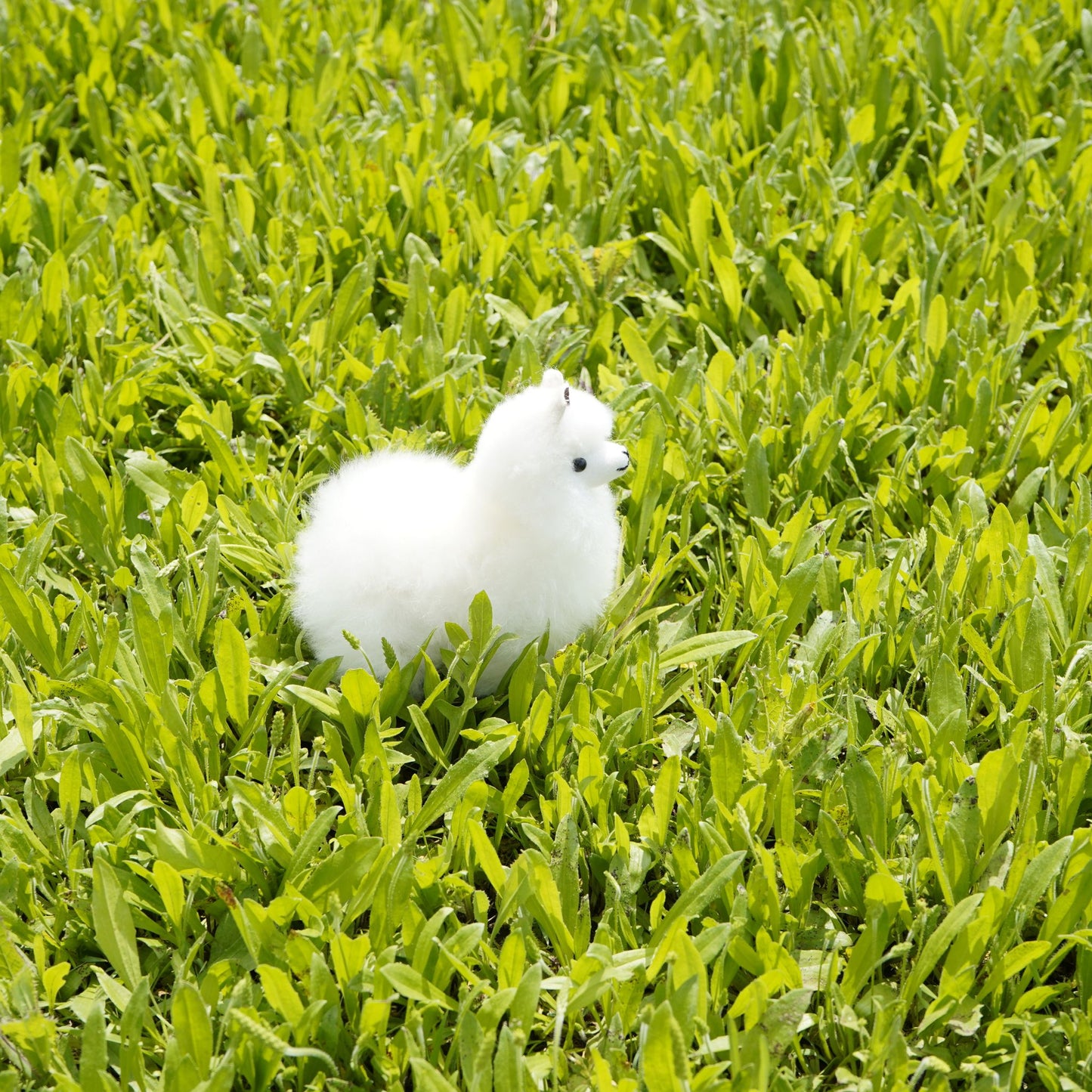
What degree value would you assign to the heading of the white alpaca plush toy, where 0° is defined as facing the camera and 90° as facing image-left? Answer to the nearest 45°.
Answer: approximately 270°
